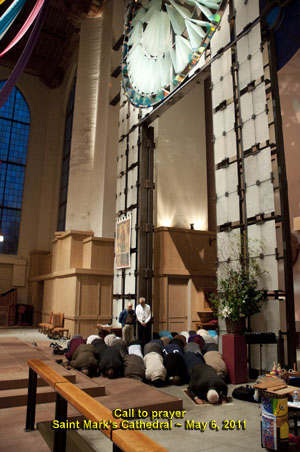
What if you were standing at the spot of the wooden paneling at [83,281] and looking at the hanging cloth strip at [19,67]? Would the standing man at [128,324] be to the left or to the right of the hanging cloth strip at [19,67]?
left

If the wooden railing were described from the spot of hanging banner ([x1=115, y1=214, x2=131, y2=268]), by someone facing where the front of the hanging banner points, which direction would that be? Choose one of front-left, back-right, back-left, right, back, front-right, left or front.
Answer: front-left

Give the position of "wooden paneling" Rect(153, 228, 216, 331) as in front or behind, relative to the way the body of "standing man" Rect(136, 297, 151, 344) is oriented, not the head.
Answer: behind

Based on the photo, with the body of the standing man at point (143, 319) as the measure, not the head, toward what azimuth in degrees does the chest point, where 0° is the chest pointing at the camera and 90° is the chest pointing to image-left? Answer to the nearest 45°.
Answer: approximately 0°

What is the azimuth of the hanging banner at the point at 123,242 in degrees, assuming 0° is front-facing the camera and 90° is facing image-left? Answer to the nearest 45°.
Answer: approximately 45°

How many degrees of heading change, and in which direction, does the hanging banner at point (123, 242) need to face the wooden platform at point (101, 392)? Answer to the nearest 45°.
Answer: approximately 45° to its left

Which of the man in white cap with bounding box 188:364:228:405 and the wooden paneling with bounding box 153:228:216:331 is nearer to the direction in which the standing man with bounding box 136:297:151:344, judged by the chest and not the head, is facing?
the man in white cap

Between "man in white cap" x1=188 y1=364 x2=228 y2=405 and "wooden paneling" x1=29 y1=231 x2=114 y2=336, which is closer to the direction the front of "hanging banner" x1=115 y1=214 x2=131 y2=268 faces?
the man in white cap
